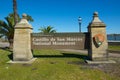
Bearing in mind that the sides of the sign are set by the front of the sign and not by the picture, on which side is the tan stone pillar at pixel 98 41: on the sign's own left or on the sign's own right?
on the sign's own left

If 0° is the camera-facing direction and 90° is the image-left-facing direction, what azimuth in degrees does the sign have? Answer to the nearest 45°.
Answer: approximately 0°
